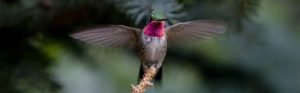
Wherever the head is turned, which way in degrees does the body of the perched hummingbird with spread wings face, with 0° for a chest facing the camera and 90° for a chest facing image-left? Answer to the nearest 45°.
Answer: approximately 0°
